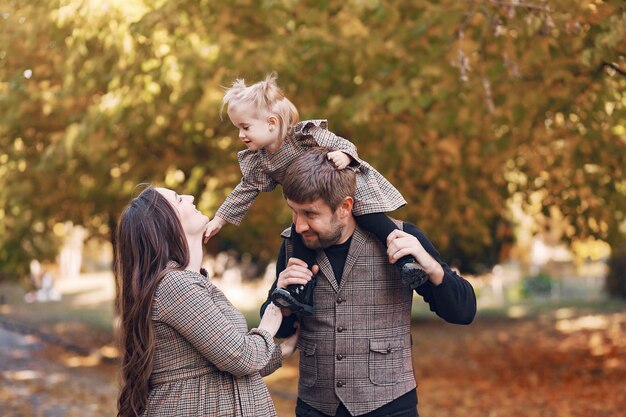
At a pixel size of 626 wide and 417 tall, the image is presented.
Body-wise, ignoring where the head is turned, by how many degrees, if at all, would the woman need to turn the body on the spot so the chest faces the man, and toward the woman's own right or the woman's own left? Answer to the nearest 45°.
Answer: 0° — they already face them

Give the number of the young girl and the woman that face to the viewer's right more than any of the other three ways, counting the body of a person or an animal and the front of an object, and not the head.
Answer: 1

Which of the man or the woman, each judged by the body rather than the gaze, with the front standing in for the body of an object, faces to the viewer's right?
the woman

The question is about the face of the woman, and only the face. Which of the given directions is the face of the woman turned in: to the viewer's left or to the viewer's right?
to the viewer's right

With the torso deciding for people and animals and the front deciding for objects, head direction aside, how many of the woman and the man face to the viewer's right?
1

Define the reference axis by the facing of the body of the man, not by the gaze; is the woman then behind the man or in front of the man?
in front

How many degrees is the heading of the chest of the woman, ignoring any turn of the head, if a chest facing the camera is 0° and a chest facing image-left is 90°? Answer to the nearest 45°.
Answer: approximately 270°

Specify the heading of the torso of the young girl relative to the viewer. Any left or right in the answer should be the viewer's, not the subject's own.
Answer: facing the viewer and to the left of the viewer

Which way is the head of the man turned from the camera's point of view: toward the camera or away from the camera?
toward the camera
